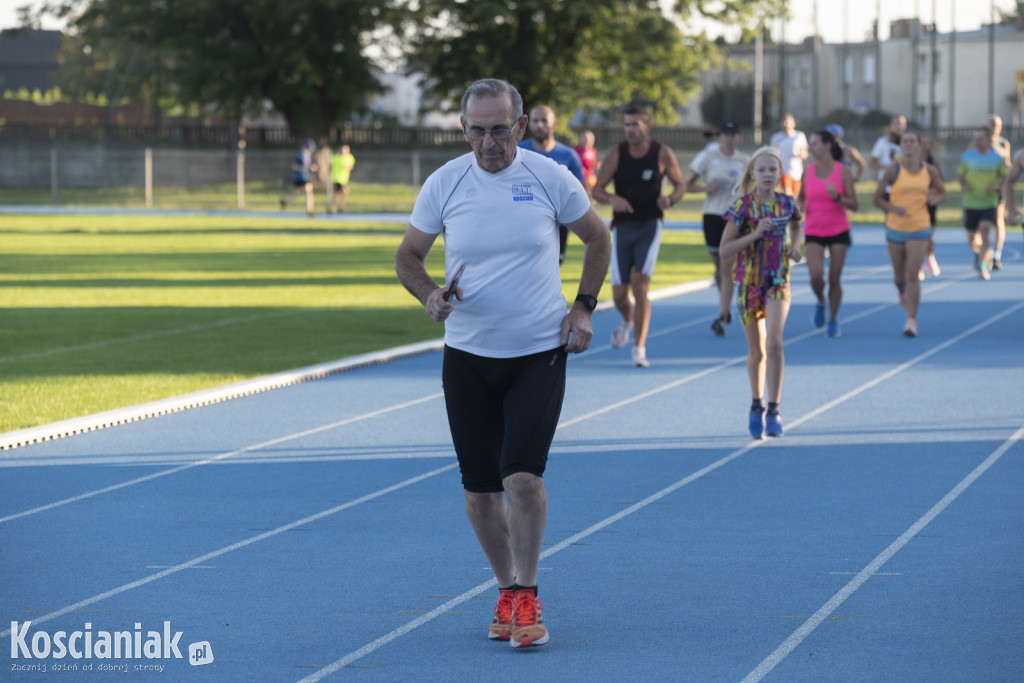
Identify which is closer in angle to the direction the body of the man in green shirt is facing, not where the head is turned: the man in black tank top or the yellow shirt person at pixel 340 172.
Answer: the man in black tank top

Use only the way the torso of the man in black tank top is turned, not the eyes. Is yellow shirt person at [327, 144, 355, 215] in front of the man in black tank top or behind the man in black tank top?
behind

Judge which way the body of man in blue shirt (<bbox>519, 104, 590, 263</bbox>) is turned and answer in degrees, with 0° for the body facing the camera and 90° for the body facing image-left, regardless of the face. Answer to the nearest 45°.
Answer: approximately 0°

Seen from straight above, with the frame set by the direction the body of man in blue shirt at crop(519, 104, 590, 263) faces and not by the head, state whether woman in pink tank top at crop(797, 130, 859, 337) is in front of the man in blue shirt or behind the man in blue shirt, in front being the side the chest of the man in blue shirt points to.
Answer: behind

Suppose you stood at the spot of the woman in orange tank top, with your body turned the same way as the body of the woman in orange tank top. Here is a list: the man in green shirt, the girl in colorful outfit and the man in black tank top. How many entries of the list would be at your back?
1
